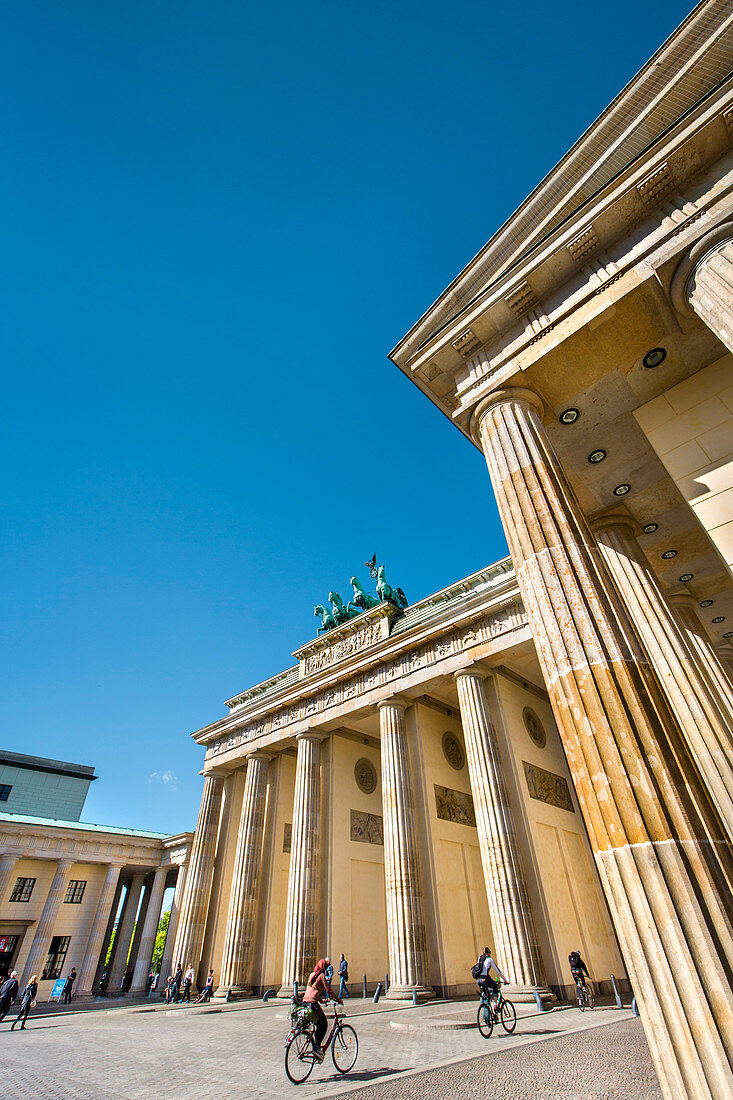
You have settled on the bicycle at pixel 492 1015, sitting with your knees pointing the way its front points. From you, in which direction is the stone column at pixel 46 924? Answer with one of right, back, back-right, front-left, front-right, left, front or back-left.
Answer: left

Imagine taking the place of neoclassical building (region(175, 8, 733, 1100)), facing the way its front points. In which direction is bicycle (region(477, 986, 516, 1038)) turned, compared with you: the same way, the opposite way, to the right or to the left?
the opposite way

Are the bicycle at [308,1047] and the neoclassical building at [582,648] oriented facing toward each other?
no

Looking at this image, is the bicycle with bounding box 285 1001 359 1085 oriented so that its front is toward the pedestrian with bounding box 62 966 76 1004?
no

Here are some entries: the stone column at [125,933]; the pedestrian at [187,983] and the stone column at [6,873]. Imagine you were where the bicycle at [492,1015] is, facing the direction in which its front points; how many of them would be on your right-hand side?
0

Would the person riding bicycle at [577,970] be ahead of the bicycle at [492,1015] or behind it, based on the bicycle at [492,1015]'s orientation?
ahead

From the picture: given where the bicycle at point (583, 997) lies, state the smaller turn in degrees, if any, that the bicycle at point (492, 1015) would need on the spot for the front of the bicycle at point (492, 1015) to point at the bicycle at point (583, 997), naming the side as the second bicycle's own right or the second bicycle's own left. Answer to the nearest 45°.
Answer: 0° — it already faces it

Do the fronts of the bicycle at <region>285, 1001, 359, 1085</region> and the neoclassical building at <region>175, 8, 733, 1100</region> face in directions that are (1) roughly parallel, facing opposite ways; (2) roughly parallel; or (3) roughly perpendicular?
roughly parallel, facing opposite ways

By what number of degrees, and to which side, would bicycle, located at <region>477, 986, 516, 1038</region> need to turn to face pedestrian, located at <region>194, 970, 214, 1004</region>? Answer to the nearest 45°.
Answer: approximately 90° to its left

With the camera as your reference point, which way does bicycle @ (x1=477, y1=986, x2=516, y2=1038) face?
facing away from the viewer and to the right of the viewer

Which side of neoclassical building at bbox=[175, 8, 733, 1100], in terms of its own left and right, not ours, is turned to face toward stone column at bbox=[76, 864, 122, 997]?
right

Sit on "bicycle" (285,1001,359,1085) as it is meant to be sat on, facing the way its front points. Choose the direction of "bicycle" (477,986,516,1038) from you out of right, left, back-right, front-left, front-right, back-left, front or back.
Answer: front

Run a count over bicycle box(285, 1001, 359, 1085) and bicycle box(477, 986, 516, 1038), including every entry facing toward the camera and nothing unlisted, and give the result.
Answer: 0

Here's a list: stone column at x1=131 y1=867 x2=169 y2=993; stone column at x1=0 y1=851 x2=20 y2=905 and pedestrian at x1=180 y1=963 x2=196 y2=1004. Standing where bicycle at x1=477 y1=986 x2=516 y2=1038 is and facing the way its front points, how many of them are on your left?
3
